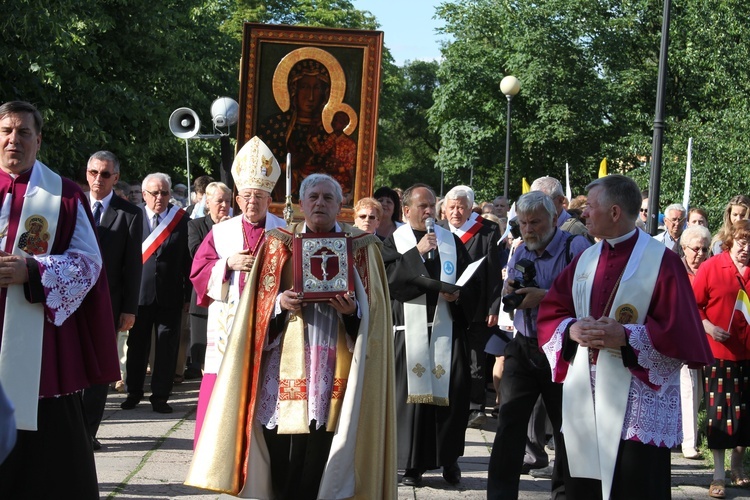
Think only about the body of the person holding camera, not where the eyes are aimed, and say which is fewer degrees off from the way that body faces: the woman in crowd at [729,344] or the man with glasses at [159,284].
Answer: the man with glasses

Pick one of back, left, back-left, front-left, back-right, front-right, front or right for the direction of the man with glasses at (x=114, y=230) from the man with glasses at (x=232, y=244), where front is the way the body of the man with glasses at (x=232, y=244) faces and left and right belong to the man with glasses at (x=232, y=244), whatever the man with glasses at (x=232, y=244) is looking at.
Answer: back-right

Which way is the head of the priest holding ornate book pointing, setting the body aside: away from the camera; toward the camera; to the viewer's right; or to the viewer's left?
toward the camera

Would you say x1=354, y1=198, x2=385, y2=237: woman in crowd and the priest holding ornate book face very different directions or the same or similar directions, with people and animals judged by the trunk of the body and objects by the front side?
same or similar directions

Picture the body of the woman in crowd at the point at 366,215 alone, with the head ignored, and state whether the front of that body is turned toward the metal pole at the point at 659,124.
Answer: no

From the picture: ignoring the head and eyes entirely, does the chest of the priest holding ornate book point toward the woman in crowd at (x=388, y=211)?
no

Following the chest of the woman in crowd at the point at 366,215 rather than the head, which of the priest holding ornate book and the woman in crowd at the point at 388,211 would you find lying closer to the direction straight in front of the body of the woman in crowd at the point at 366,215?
the priest holding ornate book

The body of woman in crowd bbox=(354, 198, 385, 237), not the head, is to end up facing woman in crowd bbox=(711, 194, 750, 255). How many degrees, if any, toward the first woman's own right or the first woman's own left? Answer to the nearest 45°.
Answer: approximately 90° to the first woman's own left

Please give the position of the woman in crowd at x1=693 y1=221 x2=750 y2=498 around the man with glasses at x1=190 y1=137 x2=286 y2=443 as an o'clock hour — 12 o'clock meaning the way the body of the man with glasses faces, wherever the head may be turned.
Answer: The woman in crowd is roughly at 9 o'clock from the man with glasses.

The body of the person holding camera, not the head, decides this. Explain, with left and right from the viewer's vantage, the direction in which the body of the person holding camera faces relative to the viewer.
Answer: facing the viewer and to the left of the viewer

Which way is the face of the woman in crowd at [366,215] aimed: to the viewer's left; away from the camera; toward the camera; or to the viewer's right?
toward the camera

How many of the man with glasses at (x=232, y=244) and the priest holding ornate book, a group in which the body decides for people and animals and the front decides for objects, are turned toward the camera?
2

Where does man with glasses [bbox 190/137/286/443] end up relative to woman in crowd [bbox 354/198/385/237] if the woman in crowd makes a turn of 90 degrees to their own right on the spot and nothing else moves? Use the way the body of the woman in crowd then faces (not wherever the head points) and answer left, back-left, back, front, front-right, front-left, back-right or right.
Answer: front-left

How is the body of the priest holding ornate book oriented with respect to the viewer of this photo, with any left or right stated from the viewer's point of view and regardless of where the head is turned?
facing the viewer

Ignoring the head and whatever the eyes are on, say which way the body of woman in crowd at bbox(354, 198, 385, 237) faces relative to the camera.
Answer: toward the camera
